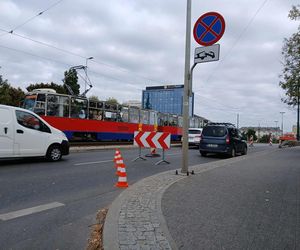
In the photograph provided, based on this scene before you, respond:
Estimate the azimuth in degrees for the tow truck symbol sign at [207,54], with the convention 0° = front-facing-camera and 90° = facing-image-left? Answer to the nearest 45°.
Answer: approximately 0°

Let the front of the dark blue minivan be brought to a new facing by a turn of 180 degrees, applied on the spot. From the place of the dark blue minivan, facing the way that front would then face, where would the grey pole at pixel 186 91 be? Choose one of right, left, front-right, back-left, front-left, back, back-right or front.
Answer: front-left

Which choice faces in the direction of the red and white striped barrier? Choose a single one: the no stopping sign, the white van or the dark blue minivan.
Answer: the white van

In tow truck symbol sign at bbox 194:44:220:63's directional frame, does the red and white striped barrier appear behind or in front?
behind

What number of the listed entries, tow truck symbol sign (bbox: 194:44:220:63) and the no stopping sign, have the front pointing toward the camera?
2

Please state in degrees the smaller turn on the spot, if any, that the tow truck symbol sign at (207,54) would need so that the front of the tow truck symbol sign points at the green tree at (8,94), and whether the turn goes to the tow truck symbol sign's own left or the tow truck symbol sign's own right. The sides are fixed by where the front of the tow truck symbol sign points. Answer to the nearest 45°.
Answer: approximately 135° to the tow truck symbol sign's own right

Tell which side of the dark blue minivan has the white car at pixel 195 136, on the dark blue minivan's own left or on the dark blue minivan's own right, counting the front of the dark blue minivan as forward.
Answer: on the dark blue minivan's own left

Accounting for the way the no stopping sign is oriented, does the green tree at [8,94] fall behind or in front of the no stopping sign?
behind

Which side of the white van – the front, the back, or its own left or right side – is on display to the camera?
right

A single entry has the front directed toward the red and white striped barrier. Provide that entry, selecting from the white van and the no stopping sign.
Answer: the white van

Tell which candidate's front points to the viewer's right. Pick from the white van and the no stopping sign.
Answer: the white van

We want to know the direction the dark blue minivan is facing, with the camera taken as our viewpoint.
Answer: facing away from the viewer and to the right of the viewer

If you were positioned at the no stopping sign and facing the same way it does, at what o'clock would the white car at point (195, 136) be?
The white car is roughly at 6 o'clock from the no stopping sign.

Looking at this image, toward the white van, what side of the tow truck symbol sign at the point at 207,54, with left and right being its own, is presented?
right
